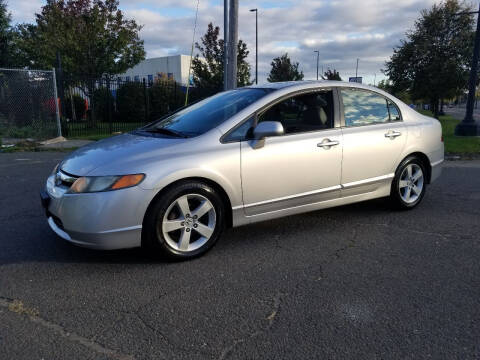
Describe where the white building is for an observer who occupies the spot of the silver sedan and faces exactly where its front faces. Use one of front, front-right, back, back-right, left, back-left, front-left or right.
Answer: back-right

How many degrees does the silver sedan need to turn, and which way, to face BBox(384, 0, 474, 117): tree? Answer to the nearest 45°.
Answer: approximately 180°

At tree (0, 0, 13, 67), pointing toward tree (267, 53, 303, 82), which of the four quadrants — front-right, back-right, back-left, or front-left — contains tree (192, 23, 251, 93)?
front-right

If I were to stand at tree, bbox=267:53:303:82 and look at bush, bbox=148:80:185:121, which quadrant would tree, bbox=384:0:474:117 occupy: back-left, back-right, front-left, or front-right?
front-left

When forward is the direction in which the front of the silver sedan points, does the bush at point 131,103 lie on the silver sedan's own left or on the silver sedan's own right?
on the silver sedan's own right

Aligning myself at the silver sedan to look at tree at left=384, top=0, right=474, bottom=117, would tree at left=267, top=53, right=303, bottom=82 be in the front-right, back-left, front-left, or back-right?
front-left

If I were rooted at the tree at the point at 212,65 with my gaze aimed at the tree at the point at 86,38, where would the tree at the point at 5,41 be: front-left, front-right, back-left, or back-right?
front-right

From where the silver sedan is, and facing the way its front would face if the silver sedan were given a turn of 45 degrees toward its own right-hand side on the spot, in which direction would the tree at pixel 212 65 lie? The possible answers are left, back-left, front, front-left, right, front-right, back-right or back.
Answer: right

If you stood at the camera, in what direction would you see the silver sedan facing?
facing the viewer and to the left of the viewer

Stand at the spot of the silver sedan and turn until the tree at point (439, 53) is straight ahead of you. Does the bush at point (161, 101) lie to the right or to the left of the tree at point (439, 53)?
left

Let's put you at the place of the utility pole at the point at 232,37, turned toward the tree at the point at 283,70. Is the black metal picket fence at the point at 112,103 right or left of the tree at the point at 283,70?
left
